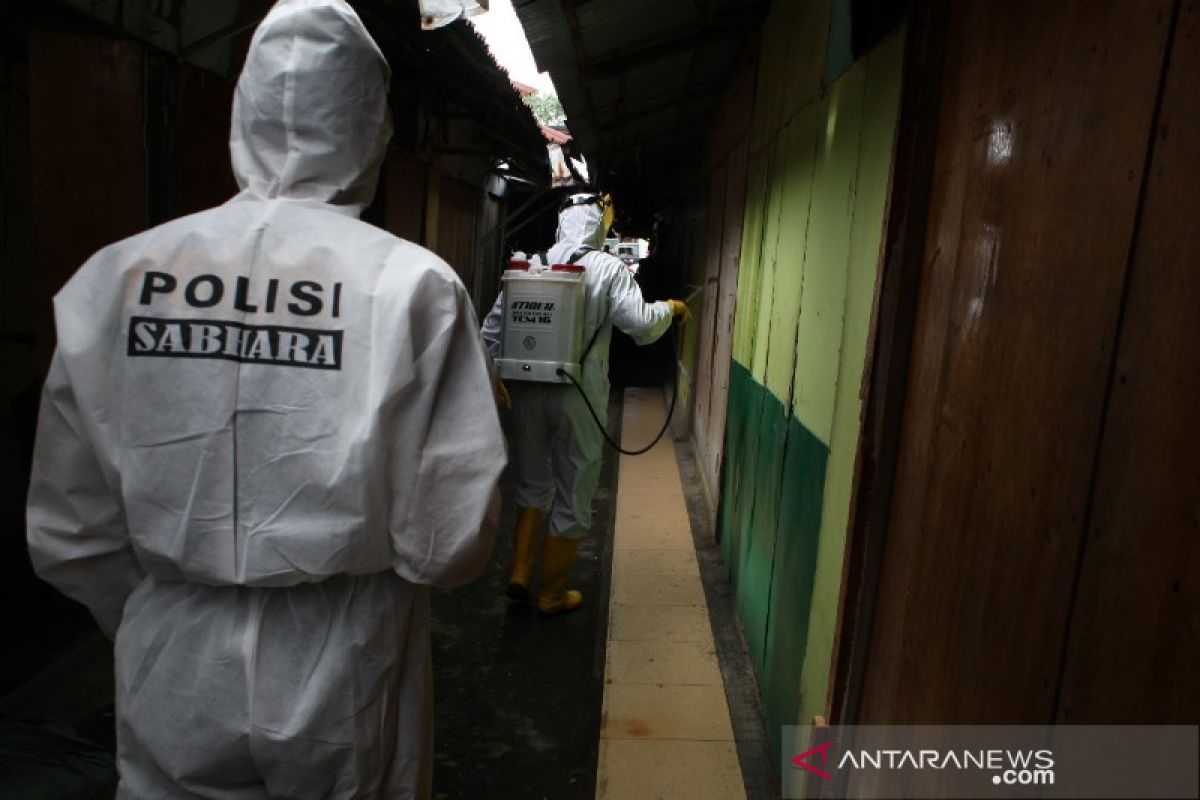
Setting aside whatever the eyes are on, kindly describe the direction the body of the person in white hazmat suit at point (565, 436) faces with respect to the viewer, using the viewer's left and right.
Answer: facing away from the viewer and to the right of the viewer

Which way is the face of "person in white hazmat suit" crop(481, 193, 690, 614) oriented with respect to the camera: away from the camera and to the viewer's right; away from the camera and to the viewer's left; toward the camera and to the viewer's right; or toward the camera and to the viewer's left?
away from the camera and to the viewer's right

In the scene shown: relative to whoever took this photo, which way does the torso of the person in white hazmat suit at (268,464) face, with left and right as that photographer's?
facing away from the viewer

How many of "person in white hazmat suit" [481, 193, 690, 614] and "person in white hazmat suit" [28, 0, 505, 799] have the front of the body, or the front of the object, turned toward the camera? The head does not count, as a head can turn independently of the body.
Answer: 0

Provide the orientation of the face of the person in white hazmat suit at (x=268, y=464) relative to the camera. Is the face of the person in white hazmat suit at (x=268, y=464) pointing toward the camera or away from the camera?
away from the camera

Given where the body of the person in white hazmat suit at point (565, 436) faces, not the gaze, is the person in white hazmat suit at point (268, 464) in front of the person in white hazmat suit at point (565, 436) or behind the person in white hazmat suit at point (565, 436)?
behind

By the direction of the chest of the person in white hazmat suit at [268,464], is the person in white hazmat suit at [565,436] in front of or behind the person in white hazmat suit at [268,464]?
in front
